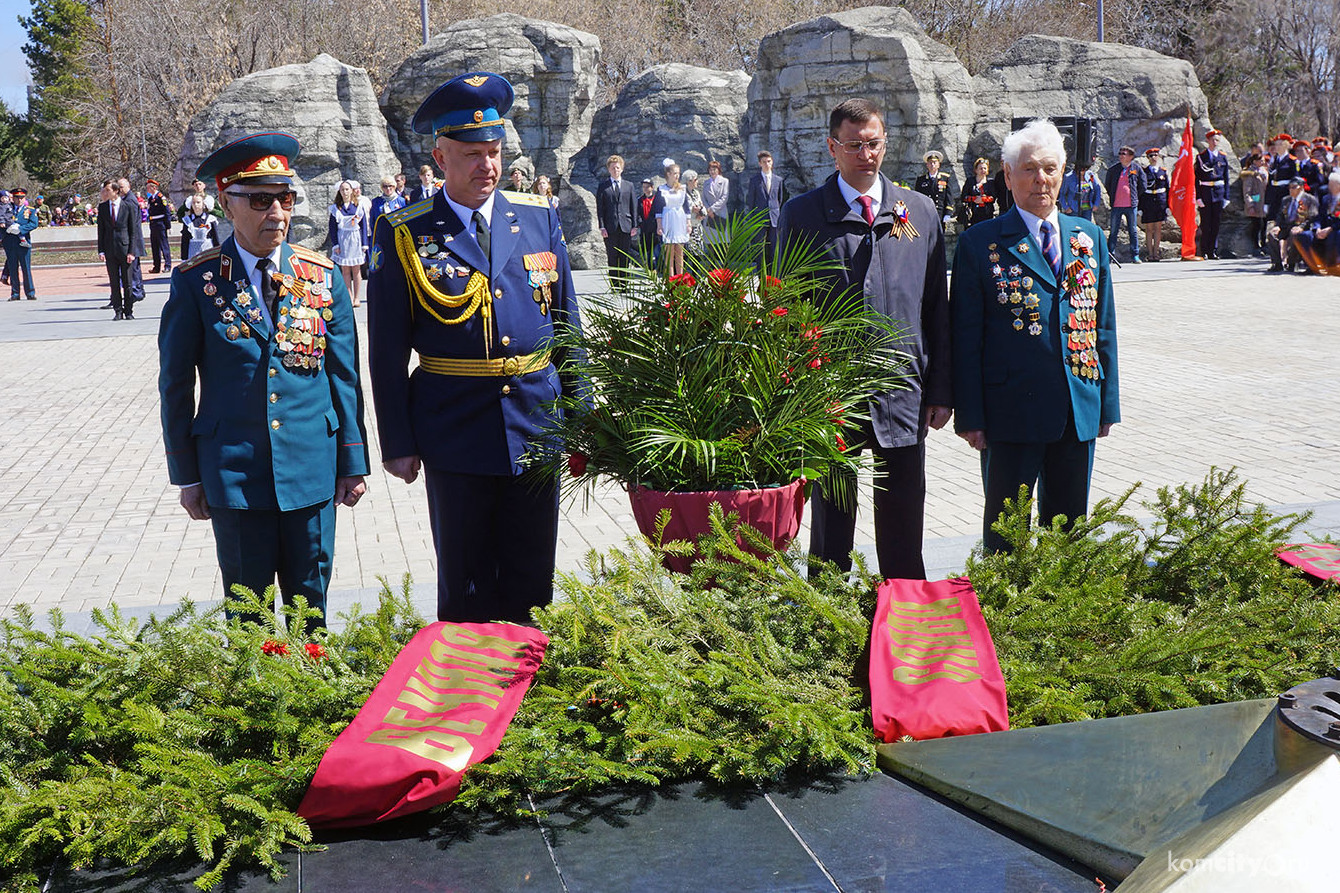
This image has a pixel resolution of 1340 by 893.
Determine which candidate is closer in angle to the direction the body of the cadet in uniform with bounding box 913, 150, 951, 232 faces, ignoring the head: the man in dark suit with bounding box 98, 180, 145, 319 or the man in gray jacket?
the man in gray jacket

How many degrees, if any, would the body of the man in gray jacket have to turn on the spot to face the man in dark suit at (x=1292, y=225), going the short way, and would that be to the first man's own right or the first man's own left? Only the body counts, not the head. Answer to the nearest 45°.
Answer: approximately 180°

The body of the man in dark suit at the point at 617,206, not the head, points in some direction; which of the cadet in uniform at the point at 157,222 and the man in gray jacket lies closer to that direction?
the man in gray jacket

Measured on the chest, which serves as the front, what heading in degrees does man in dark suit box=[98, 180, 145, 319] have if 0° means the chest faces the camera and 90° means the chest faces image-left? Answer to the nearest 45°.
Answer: approximately 0°

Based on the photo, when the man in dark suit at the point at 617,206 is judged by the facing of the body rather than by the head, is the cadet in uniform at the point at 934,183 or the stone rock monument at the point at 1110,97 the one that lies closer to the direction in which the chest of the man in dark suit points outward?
the cadet in uniform

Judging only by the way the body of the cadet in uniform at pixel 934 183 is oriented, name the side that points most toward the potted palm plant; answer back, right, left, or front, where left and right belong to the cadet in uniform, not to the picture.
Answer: front

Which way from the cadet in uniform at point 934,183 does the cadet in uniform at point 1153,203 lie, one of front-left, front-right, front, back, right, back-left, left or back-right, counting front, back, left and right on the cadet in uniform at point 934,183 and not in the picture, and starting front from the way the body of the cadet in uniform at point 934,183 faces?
back-left
